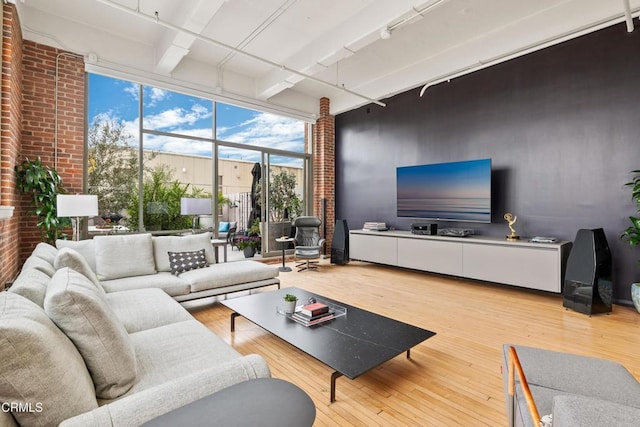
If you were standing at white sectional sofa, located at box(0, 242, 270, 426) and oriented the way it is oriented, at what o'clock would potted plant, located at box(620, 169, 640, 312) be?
The potted plant is roughly at 12 o'clock from the white sectional sofa.

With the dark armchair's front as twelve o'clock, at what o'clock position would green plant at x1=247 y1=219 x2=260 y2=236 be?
The green plant is roughly at 4 o'clock from the dark armchair.

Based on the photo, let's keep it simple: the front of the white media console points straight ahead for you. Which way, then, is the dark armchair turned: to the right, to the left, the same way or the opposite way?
to the left

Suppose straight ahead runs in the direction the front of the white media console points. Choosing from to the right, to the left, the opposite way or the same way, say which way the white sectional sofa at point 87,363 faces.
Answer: the opposite way

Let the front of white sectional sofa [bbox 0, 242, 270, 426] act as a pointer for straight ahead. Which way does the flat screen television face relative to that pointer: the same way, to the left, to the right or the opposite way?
the opposite way

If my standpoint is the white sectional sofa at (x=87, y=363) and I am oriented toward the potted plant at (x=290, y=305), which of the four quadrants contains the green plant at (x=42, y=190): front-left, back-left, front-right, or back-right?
front-left

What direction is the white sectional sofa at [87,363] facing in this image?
to the viewer's right

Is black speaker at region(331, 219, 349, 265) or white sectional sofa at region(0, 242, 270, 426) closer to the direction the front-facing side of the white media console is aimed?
the white sectional sofa

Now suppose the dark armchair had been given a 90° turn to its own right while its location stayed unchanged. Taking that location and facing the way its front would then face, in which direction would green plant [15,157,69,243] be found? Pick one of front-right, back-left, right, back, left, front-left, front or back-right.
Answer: front-left

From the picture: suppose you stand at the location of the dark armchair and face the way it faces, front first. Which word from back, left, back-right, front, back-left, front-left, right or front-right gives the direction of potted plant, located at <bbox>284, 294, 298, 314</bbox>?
front

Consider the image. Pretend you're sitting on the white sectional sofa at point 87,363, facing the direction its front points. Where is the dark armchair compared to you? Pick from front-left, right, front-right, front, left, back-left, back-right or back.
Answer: front-left

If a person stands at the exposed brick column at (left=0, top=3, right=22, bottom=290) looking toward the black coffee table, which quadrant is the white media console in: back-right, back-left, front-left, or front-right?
front-left

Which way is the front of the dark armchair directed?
toward the camera

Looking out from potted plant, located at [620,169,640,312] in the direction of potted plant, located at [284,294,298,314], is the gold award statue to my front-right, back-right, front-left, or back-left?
front-right

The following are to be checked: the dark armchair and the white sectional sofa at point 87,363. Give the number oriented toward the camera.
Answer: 1

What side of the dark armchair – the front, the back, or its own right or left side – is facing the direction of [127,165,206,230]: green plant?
right

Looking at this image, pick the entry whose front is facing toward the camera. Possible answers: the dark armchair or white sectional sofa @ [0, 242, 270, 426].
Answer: the dark armchair

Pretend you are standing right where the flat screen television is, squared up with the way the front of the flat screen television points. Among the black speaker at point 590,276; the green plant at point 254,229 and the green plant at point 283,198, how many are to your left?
1

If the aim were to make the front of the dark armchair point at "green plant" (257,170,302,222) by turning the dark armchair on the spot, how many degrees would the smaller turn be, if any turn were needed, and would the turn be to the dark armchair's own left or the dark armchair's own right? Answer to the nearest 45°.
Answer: approximately 135° to the dark armchair's own right
